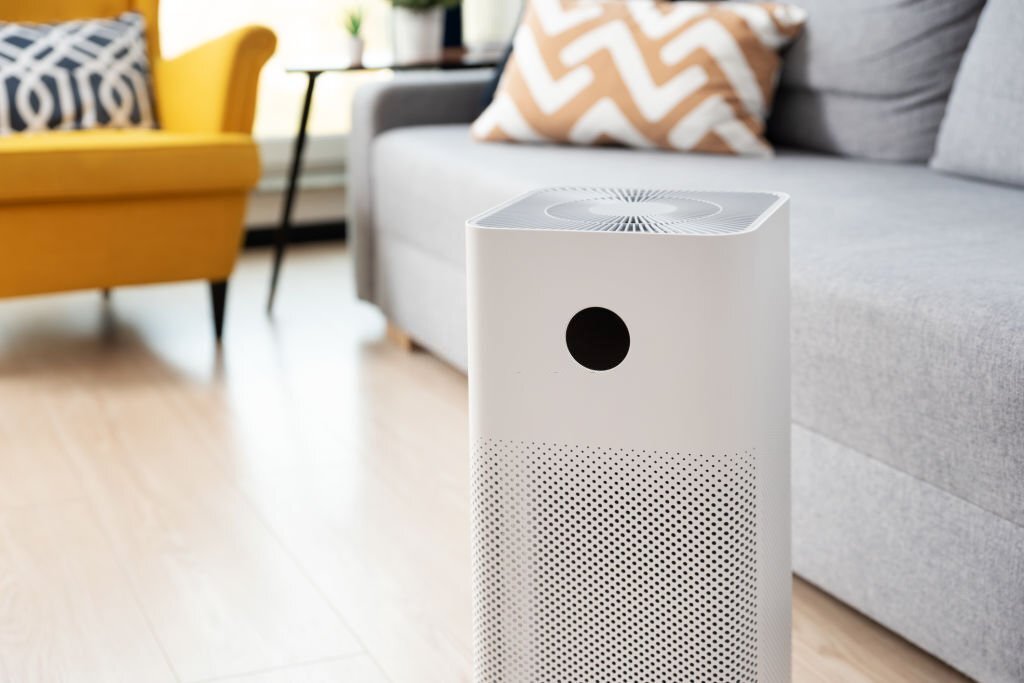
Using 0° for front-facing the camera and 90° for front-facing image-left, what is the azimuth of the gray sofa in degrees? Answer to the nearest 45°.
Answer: approximately 45°

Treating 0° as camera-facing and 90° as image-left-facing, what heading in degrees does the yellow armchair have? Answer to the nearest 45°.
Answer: approximately 0°

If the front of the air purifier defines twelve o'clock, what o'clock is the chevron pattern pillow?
The chevron pattern pillow is roughly at 6 o'clock from the air purifier.

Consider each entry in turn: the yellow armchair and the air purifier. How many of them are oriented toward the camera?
2

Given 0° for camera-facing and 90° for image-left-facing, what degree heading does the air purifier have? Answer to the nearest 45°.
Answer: approximately 0°

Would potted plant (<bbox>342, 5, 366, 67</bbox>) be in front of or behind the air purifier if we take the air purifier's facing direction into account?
behind

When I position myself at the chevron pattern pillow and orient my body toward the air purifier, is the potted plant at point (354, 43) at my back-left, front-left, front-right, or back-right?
back-right

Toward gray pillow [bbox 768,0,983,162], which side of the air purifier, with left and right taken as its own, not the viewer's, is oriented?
back
